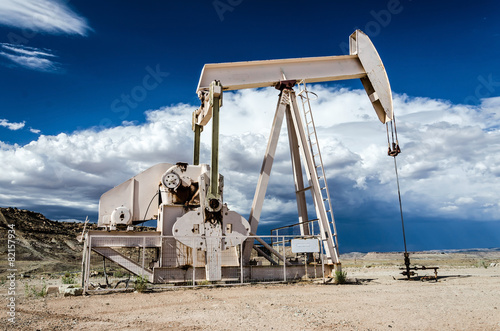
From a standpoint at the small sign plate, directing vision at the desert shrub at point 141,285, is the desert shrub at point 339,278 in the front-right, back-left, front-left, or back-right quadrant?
back-left

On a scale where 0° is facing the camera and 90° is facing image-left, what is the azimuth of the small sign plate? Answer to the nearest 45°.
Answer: approximately 0°

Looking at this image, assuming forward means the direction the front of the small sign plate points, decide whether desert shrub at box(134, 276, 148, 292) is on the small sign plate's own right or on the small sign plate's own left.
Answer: on the small sign plate's own right
